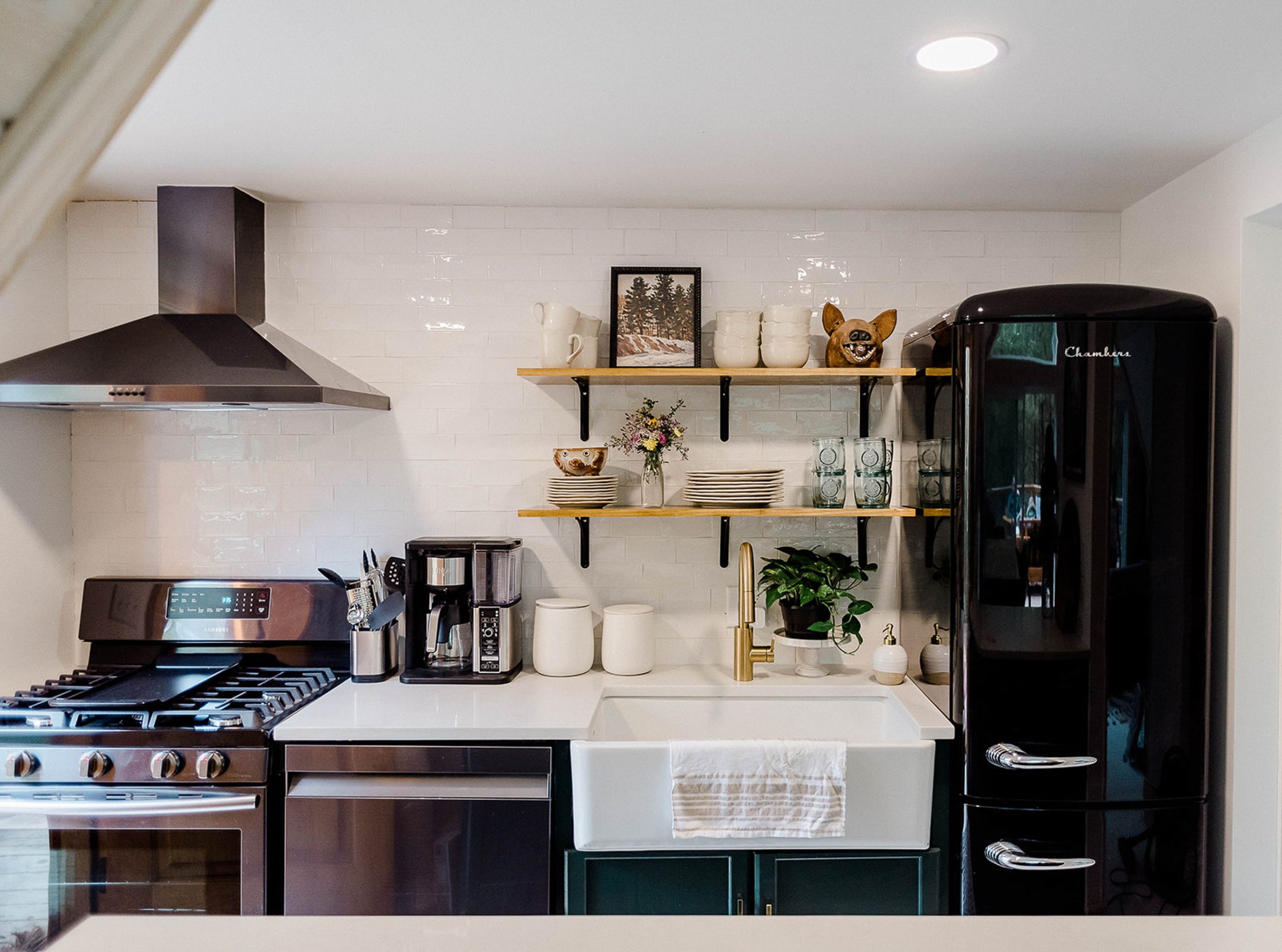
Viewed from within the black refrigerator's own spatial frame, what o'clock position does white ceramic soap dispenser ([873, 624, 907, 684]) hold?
The white ceramic soap dispenser is roughly at 4 o'clock from the black refrigerator.

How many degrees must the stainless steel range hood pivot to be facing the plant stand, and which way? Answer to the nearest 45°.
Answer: approximately 90° to its left

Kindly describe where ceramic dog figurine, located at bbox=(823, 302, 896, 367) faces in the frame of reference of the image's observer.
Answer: facing the viewer

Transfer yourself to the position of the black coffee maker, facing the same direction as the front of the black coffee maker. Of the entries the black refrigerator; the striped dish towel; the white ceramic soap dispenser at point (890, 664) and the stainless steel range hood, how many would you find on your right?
1

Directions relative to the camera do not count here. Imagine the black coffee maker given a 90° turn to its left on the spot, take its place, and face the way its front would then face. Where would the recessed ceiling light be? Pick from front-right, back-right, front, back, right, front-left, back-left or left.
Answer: front-right

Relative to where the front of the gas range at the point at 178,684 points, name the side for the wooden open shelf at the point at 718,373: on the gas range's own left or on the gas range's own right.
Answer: on the gas range's own left

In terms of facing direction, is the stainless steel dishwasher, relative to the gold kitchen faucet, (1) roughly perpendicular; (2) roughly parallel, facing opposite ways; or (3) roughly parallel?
roughly parallel

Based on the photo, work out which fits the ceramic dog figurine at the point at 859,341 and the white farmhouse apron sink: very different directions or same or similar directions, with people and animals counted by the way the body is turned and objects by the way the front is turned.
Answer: same or similar directions

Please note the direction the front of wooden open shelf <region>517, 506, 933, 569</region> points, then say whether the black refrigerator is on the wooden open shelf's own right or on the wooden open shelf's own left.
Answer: on the wooden open shelf's own left

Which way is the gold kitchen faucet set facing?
toward the camera

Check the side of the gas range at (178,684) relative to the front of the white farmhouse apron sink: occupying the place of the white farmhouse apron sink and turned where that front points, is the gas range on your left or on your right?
on your right

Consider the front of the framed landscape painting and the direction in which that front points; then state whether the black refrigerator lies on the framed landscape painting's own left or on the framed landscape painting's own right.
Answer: on the framed landscape painting's own left

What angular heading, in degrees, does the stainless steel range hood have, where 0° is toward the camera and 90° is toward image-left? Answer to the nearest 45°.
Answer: approximately 0°

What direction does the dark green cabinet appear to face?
toward the camera

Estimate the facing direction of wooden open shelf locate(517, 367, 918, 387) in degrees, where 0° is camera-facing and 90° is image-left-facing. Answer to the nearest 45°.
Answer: approximately 0°
